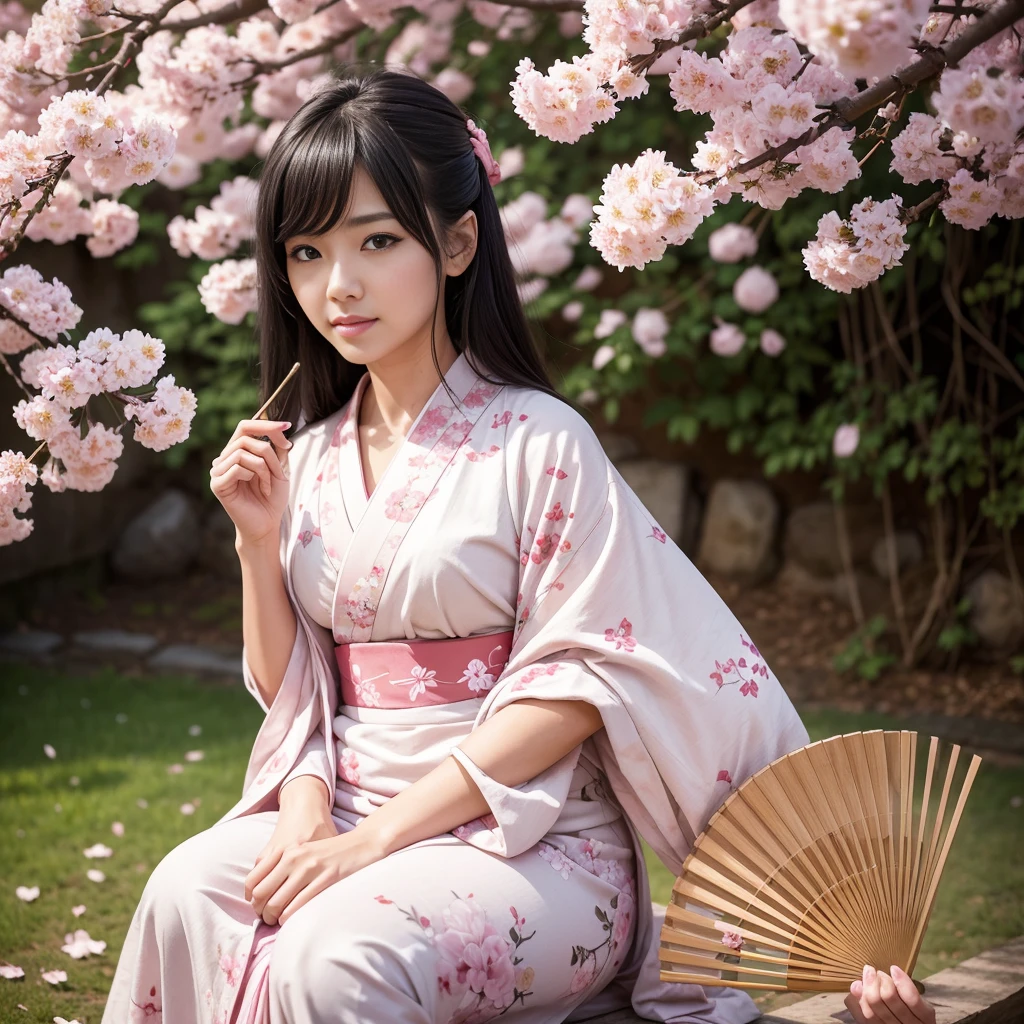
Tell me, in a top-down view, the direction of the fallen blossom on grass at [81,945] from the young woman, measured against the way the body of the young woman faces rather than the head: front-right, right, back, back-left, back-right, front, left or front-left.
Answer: right

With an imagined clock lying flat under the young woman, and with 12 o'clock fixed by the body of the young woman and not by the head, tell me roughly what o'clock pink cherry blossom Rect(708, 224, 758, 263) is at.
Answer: The pink cherry blossom is roughly at 5 o'clock from the young woman.

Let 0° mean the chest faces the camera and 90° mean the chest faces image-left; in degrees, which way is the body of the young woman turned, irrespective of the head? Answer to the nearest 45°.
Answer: approximately 45°

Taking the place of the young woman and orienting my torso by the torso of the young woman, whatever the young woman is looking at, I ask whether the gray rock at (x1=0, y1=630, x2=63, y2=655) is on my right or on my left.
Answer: on my right

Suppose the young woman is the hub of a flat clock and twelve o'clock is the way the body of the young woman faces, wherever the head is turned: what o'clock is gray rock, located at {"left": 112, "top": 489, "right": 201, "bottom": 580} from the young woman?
The gray rock is roughly at 4 o'clock from the young woman.

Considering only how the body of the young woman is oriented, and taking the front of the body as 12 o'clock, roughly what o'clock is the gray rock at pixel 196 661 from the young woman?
The gray rock is roughly at 4 o'clock from the young woman.
